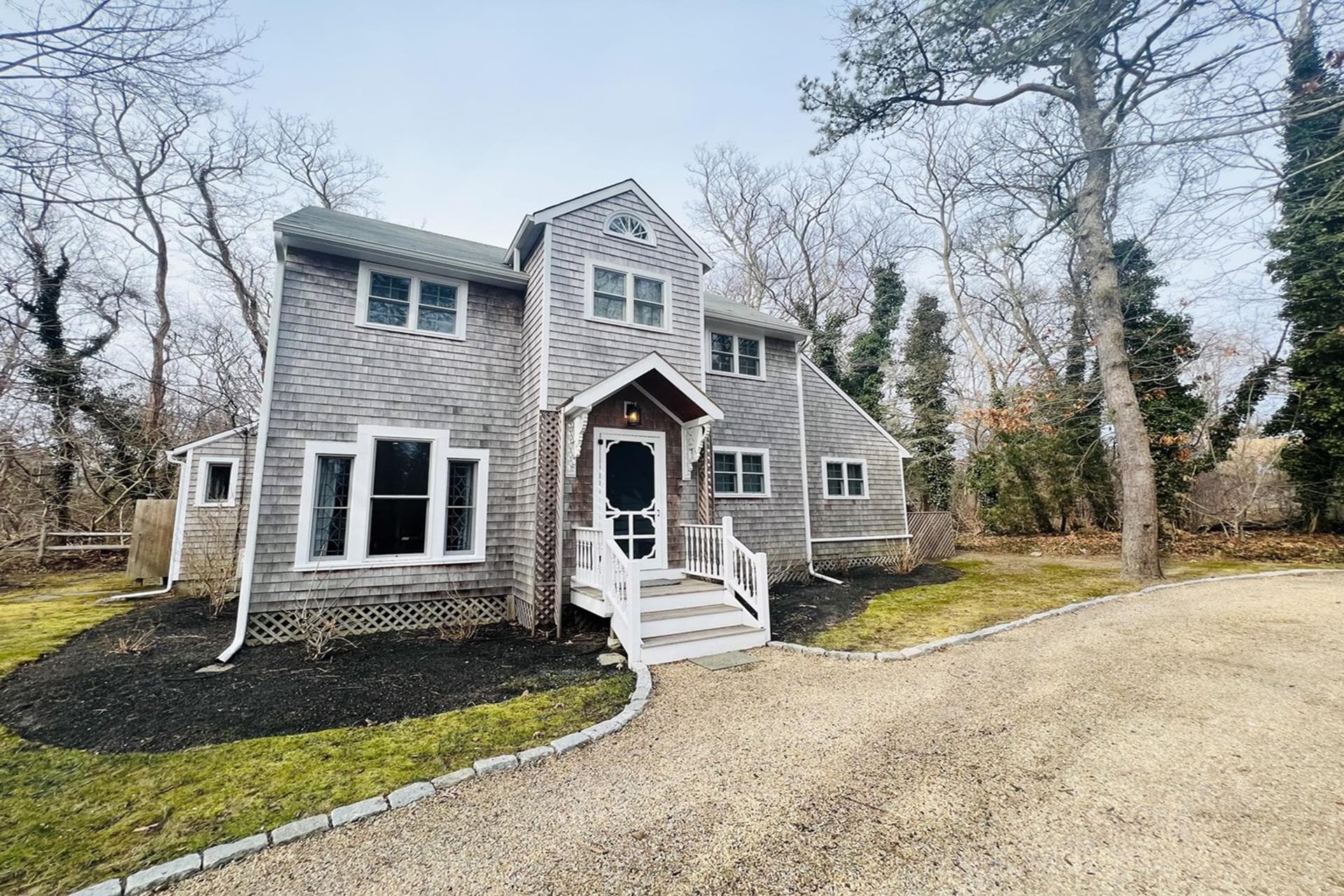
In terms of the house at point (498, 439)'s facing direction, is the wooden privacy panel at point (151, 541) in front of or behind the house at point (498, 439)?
behind

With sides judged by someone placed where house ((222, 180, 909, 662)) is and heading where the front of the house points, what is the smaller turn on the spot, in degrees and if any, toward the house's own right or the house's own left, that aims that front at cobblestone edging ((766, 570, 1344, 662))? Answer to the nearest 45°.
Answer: approximately 45° to the house's own left

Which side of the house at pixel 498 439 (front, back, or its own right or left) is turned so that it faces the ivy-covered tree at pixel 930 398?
left

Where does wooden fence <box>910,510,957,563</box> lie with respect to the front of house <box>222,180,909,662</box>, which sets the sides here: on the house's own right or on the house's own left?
on the house's own left

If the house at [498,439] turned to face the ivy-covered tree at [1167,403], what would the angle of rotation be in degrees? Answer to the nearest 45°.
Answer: approximately 45° to its left

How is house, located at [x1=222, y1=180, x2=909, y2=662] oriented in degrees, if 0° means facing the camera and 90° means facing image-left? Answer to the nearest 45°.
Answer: approximately 315°

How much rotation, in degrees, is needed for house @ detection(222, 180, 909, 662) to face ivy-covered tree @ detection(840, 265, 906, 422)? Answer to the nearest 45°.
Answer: approximately 90° to its left
